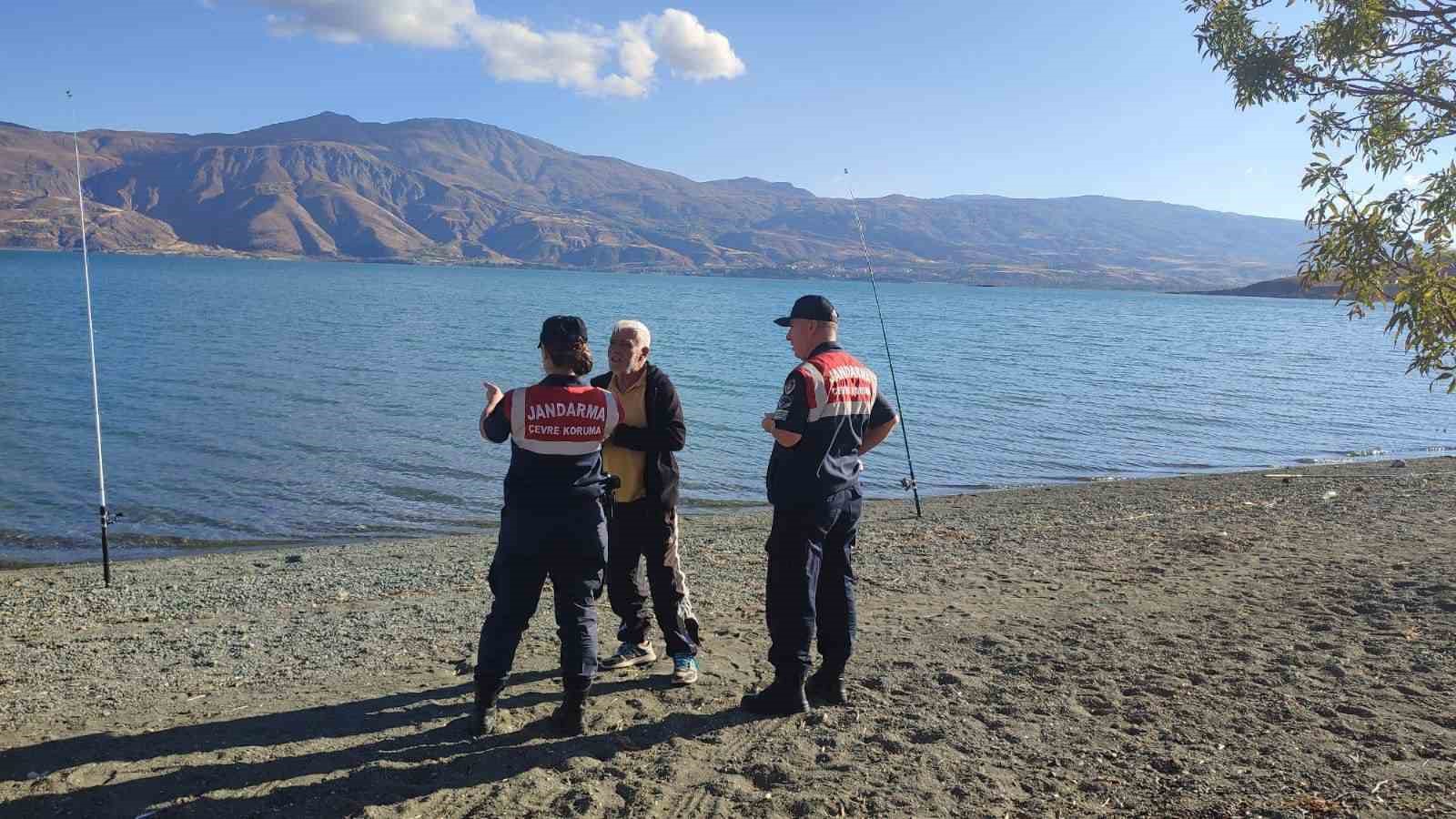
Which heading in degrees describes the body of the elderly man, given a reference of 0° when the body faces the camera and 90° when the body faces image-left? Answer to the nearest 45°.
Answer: approximately 45°

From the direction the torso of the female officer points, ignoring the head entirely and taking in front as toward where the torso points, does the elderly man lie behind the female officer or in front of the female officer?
in front

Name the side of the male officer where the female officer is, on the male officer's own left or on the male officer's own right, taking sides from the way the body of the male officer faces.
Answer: on the male officer's own left

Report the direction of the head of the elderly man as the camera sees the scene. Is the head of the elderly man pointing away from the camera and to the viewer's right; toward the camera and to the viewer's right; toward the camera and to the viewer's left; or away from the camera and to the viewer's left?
toward the camera and to the viewer's left

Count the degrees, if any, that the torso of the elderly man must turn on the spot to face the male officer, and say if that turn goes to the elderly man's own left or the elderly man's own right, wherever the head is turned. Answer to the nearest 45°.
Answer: approximately 90° to the elderly man's own left

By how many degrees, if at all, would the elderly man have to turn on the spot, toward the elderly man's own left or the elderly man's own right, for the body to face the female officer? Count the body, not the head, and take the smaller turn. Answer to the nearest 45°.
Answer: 0° — they already face them

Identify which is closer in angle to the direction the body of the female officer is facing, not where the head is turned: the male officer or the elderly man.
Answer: the elderly man

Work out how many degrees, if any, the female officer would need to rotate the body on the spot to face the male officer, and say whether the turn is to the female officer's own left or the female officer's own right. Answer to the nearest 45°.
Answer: approximately 90° to the female officer's own right

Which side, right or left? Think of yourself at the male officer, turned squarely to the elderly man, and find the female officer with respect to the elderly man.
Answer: left

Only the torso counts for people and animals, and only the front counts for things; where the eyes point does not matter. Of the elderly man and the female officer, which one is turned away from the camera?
the female officer

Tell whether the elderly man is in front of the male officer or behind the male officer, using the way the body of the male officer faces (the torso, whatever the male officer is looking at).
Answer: in front

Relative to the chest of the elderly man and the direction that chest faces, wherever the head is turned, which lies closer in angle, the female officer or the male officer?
the female officer

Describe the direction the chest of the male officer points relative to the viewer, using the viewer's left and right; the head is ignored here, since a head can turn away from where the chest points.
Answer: facing away from the viewer and to the left of the viewer

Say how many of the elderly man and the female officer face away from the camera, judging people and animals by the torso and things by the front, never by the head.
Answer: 1

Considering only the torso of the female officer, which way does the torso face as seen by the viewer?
away from the camera
